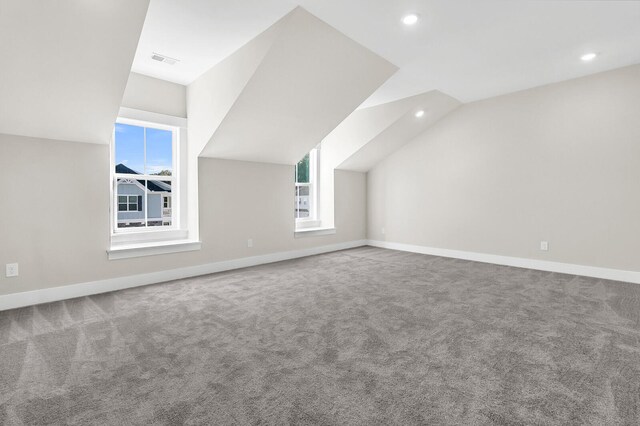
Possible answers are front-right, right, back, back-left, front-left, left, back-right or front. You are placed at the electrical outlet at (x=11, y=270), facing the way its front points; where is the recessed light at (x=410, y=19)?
front-left

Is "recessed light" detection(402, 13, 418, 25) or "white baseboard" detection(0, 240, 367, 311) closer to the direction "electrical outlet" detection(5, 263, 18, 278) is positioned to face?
the recessed light

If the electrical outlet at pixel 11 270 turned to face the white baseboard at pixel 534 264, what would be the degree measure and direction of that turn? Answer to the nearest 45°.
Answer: approximately 45° to its left

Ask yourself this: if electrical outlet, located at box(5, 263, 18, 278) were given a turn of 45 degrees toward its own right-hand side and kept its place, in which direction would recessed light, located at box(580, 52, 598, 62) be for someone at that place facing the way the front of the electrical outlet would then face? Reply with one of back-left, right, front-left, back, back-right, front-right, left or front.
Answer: left

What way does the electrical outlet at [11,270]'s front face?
toward the camera

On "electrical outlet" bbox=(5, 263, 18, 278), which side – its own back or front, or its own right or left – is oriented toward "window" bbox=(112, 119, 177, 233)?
left

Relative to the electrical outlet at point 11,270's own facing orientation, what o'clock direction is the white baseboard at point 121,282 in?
The white baseboard is roughly at 9 o'clock from the electrical outlet.

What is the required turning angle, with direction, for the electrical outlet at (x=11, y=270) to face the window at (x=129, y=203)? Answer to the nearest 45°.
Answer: approximately 90° to its left

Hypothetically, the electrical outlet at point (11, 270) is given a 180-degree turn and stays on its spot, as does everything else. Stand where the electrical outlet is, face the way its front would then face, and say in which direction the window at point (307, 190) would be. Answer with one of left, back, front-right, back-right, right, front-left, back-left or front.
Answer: right
